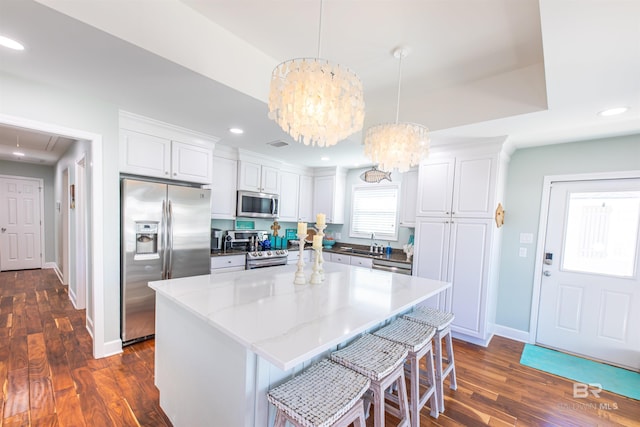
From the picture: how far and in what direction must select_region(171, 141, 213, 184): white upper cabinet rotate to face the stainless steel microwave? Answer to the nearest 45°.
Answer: approximately 90° to its left

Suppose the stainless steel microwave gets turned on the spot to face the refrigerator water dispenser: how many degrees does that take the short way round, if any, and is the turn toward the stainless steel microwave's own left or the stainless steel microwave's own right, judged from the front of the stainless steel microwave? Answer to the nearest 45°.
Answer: approximately 90° to the stainless steel microwave's own right

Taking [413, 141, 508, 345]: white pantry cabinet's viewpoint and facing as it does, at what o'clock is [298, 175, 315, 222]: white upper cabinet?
The white upper cabinet is roughly at 2 o'clock from the white pantry cabinet.

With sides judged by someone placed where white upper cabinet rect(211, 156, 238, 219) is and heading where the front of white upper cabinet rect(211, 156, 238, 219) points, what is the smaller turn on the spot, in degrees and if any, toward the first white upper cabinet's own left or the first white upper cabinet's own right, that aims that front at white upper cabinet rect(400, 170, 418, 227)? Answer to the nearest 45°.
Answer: approximately 45° to the first white upper cabinet's own left

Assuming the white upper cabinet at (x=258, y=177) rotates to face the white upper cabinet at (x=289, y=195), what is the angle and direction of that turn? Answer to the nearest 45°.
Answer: approximately 90° to its left

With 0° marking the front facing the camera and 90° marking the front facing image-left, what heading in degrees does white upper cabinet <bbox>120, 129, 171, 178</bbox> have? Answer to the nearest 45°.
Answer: approximately 315°

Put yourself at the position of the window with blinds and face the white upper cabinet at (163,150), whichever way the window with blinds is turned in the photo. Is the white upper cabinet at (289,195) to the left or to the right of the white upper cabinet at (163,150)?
right

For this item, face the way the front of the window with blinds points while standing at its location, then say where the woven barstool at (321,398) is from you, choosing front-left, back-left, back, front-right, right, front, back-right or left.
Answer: front-left

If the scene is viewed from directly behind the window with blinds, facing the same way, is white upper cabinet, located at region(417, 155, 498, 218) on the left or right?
on its left

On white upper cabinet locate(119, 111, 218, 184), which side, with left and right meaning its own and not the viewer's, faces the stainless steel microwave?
left
